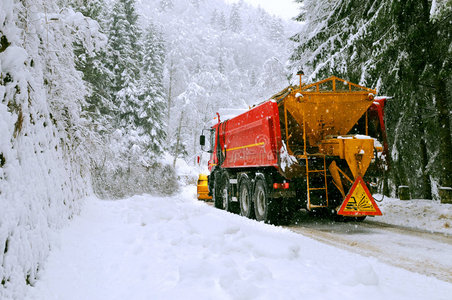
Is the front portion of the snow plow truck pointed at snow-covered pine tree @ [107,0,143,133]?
yes

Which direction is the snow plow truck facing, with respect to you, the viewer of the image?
facing away from the viewer and to the left of the viewer

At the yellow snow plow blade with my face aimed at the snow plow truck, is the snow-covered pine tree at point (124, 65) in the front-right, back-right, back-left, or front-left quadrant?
back-right
